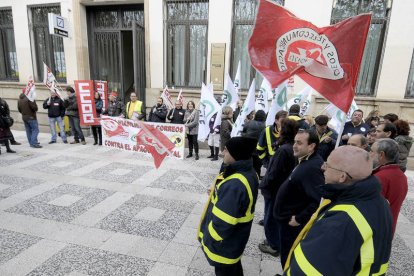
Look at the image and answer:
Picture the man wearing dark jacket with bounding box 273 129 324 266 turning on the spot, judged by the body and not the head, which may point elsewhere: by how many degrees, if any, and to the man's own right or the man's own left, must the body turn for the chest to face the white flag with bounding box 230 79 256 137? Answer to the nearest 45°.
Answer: approximately 45° to the man's own right

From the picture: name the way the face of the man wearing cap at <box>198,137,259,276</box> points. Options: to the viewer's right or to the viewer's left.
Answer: to the viewer's left

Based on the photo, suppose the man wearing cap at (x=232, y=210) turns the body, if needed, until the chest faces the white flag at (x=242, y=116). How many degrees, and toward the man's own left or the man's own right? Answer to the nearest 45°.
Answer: approximately 90° to the man's own right

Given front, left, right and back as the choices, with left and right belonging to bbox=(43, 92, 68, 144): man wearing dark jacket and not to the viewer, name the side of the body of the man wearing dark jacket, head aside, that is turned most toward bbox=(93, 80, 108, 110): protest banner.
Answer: left

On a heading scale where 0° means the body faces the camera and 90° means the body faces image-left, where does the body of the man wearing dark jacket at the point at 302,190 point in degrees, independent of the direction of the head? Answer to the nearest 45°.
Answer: approximately 90°

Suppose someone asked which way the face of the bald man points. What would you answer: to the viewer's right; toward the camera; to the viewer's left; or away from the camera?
to the viewer's left

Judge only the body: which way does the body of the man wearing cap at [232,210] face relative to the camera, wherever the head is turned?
to the viewer's left

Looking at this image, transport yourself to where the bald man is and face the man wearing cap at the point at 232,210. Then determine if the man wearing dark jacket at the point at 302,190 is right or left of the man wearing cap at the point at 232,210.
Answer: right

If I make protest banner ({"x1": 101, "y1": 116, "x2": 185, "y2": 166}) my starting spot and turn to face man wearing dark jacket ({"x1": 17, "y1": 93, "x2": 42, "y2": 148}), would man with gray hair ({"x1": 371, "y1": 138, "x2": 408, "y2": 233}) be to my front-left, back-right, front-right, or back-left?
back-left

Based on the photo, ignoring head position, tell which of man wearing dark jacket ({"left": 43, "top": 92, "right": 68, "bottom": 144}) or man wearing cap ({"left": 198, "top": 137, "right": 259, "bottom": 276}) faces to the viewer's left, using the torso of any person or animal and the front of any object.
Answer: the man wearing cap
